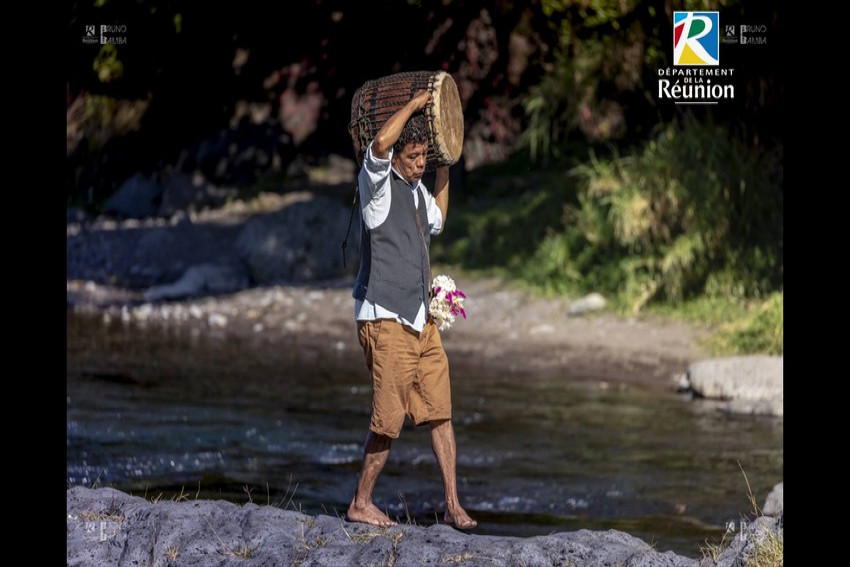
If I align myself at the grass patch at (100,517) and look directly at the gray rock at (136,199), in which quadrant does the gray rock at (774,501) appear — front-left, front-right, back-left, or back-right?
front-right

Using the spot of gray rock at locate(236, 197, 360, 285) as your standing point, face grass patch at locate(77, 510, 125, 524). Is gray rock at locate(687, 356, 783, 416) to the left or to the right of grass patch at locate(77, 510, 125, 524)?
left

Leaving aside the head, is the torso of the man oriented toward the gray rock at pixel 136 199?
no

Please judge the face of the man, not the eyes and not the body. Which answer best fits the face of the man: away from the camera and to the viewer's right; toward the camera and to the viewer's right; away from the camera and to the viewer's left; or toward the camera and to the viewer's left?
toward the camera and to the viewer's right

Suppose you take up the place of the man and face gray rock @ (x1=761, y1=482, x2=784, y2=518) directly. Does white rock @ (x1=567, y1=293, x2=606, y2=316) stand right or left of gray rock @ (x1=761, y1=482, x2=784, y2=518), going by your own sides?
left

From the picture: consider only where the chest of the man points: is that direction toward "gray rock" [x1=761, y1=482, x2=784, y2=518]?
no

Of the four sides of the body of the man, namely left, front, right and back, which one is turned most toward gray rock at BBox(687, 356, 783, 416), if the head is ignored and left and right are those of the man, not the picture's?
left

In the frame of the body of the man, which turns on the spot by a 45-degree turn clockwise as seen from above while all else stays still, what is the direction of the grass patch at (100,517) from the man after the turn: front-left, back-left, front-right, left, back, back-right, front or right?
right

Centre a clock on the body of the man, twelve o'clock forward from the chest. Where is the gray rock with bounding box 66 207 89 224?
The gray rock is roughly at 7 o'clock from the man.

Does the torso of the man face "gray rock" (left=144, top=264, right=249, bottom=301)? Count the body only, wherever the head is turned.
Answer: no

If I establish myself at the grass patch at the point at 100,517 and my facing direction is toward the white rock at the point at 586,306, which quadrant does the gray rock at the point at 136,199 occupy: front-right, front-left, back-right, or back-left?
front-left

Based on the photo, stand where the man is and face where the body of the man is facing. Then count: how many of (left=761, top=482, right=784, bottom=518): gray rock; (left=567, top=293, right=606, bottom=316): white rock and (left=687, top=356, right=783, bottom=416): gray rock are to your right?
0

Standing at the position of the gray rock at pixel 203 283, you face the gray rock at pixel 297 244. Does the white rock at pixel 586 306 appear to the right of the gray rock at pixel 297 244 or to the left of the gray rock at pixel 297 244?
right
